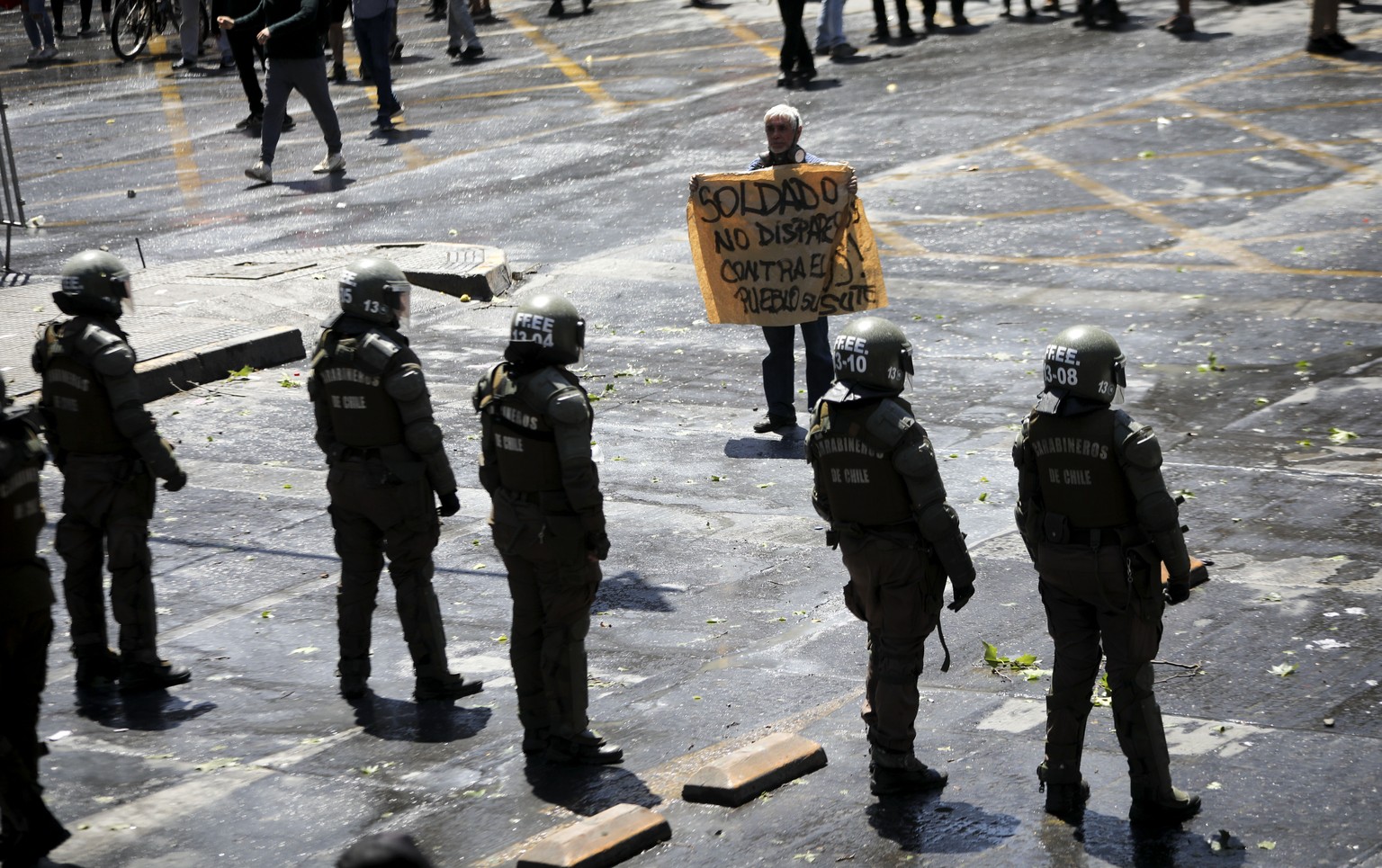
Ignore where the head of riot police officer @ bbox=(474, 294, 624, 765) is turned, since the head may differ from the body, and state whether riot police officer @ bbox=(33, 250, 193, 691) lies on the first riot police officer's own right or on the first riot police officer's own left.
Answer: on the first riot police officer's own left

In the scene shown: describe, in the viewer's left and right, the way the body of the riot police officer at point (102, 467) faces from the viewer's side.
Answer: facing away from the viewer and to the right of the viewer

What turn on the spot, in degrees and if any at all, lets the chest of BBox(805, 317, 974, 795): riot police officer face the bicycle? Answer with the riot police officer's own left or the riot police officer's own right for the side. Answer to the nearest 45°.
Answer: approximately 90° to the riot police officer's own left

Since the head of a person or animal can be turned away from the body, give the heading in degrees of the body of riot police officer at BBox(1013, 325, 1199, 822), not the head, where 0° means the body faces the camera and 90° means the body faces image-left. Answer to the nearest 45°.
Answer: approximately 225°

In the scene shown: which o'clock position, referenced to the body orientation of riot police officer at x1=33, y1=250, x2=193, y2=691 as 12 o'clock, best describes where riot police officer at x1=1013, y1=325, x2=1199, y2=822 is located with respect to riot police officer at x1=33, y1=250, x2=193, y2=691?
riot police officer at x1=1013, y1=325, x2=1199, y2=822 is roughly at 3 o'clock from riot police officer at x1=33, y1=250, x2=193, y2=691.

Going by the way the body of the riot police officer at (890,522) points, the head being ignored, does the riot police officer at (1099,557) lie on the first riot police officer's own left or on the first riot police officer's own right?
on the first riot police officer's own right

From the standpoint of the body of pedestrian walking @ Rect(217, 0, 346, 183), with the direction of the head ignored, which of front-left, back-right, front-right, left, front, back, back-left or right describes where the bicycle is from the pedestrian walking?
back-right

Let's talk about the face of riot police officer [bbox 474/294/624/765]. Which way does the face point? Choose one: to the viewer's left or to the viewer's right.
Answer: to the viewer's right

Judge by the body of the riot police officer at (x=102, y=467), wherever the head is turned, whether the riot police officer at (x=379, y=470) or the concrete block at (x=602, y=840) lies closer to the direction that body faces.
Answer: the riot police officer

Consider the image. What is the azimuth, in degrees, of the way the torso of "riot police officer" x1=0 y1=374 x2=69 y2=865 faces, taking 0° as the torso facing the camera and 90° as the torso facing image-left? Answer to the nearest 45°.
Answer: approximately 225°

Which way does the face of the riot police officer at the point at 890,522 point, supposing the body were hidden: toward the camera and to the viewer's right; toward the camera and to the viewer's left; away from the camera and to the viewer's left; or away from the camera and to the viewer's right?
away from the camera and to the viewer's right

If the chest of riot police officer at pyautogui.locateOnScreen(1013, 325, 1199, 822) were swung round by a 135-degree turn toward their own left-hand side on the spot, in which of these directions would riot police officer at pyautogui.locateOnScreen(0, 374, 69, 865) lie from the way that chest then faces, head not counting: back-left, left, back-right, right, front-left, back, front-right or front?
front

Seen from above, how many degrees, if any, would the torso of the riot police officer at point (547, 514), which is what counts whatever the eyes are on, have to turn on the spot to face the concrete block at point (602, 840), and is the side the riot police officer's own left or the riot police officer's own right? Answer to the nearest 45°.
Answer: approximately 135° to the riot police officer's own right
